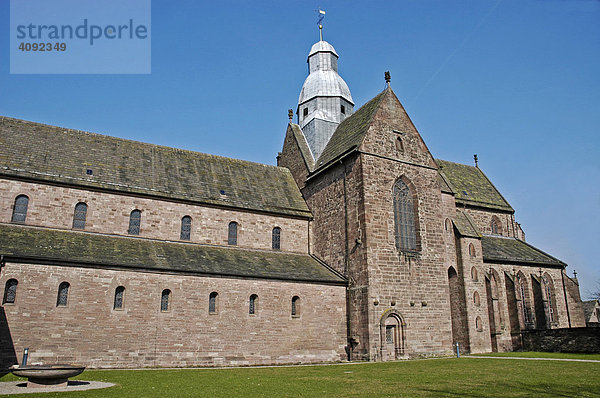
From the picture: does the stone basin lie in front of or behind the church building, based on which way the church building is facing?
in front
